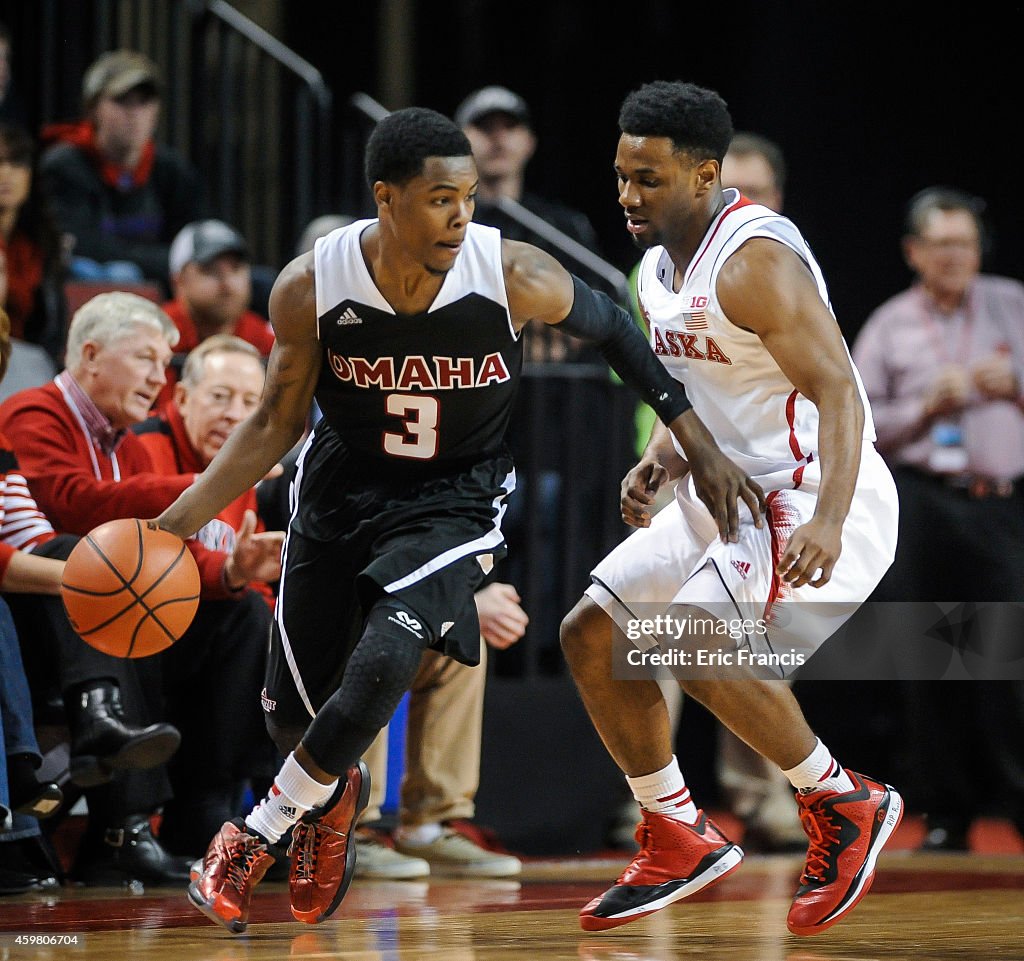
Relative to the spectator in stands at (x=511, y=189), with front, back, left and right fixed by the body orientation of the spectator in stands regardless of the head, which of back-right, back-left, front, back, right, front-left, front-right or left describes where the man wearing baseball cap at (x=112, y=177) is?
right

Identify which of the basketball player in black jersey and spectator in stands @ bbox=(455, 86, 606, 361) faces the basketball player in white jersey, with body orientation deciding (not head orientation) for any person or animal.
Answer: the spectator in stands

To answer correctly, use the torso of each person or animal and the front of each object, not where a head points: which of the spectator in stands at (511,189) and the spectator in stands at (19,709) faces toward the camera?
the spectator in stands at (511,189)

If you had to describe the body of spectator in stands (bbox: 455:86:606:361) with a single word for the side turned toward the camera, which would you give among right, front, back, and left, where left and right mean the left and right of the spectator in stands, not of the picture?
front

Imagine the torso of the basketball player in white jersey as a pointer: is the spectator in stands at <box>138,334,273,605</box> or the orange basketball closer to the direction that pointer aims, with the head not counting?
the orange basketball

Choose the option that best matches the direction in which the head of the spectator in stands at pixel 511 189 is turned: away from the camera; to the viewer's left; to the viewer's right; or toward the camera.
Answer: toward the camera

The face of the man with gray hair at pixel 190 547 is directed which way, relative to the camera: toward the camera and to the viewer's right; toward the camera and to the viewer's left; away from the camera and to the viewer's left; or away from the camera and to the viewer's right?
toward the camera and to the viewer's right

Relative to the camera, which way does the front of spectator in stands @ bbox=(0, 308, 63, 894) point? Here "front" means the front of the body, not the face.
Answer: to the viewer's right

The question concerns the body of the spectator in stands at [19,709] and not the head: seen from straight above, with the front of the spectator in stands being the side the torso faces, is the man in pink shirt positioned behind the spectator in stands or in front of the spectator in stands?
in front

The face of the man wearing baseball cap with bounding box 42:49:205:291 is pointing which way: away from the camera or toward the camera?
toward the camera

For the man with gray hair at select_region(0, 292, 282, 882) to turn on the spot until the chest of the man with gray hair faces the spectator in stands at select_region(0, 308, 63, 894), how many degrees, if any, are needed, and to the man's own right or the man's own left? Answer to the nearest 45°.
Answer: approximately 90° to the man's own right

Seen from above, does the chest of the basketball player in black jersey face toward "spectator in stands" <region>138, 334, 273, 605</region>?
no

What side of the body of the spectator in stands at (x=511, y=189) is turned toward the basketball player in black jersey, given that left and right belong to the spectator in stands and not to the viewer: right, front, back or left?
front

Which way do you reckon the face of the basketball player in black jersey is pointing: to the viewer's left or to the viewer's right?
to the viewer's right

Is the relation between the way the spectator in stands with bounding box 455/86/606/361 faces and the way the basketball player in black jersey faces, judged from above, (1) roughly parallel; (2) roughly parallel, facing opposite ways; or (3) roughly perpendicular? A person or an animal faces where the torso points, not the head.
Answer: roughly parallel

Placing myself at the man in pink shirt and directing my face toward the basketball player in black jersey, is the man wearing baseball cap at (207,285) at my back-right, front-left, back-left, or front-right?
front-right

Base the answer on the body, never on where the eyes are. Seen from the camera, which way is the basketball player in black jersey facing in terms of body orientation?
toward the camera

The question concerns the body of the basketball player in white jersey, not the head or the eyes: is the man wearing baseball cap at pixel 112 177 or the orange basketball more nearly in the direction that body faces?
the orange basketball
